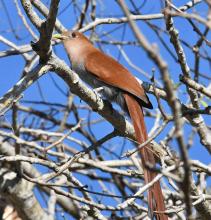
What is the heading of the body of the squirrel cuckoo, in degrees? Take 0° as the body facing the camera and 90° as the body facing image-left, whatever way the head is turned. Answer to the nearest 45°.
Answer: approximately 90°
